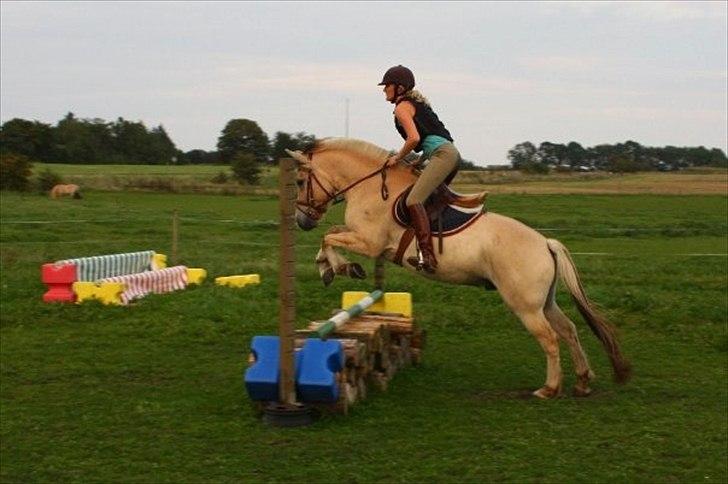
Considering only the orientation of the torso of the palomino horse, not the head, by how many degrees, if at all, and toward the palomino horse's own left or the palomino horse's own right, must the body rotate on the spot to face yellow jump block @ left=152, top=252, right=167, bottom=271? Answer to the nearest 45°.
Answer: approximately 45° to the palomino horse's own right

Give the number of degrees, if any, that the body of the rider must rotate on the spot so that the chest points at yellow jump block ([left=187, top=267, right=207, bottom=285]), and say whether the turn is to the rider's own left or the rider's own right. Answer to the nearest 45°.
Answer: approximately 45° to the rider's own right

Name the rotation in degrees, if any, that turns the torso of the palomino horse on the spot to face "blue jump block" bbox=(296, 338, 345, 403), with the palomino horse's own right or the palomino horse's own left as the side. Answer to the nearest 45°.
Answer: approximately 45° to the palomino horse's own left

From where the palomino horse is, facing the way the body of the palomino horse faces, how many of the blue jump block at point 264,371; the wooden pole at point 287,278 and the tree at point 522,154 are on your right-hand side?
1

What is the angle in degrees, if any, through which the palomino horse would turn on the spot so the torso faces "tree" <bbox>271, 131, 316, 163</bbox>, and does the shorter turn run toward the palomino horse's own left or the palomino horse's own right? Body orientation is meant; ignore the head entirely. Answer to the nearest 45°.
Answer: approximately 45° to the palomino horse's own right

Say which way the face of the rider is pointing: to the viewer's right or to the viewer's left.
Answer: to the viewer's left

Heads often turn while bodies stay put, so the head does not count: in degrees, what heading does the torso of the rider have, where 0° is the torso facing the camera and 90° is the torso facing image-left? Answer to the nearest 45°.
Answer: approximately 90°

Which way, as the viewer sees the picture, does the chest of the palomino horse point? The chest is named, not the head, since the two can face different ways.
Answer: to the viewer's left

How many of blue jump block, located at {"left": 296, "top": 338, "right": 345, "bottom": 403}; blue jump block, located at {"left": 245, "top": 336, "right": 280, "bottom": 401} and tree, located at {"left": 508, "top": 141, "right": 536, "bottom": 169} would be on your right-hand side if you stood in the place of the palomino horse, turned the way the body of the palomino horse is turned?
1

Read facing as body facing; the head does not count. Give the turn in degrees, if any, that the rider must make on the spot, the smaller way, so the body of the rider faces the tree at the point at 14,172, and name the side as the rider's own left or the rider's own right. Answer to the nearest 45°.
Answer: approximately 45° to the rider's own right
